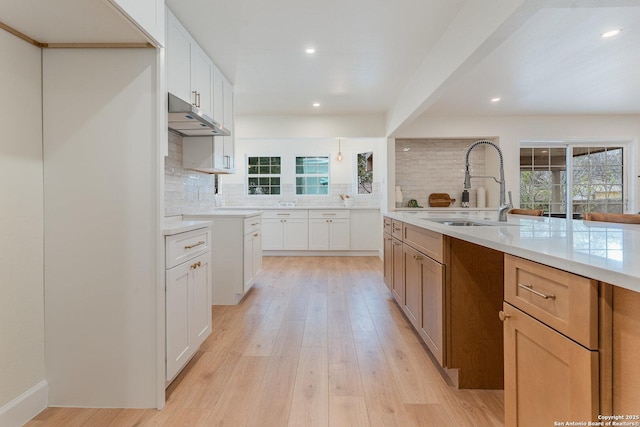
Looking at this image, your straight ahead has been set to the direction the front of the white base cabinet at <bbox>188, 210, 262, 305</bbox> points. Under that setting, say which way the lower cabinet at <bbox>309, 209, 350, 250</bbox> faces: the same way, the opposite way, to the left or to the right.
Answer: to the right

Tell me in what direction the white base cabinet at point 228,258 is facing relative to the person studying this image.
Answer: facing to the right of the viewer

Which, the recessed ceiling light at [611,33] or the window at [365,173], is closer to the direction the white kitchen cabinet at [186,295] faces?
the recessed ceiling light

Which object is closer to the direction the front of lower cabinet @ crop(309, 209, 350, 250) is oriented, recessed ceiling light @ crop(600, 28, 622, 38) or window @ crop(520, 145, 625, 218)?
the recessed ceiling light

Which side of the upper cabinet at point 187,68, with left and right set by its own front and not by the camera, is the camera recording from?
right

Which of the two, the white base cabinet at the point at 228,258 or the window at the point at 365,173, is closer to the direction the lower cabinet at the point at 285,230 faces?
the white base cabinet
